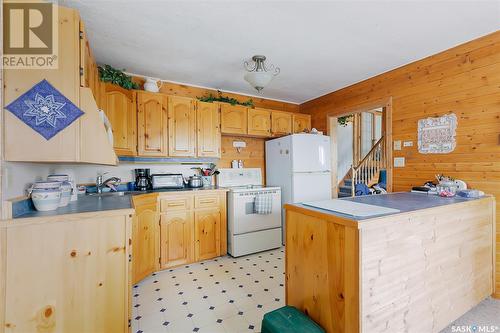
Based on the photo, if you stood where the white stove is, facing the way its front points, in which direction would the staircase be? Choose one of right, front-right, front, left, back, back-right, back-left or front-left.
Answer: left

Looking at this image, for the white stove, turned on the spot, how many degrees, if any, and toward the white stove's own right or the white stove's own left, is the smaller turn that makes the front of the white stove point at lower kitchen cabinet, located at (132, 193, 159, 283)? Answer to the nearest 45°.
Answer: approximately 90° to the white stove's own right

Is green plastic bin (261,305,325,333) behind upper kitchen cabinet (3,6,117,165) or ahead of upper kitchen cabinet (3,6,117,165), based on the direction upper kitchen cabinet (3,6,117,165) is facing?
ahead

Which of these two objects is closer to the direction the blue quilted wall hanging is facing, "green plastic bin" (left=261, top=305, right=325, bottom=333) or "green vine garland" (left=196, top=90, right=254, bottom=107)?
the green plastic bin

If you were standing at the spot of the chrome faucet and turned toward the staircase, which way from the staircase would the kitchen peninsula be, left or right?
right

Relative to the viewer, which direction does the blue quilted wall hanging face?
toward the camera

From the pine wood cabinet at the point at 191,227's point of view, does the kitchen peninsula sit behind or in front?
in front

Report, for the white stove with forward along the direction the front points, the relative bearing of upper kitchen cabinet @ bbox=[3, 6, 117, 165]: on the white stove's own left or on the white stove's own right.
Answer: on the white stove's own right

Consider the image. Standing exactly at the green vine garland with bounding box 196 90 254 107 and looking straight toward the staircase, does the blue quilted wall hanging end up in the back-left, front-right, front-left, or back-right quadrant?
back-right

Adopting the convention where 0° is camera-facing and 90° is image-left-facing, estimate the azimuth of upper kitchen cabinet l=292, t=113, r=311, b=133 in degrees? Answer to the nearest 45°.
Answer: approximately 315°

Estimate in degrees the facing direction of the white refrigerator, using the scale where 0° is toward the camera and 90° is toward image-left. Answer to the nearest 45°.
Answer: approximately 315°

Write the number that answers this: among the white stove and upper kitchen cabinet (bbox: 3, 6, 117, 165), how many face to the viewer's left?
0

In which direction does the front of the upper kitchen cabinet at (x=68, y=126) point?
to the viewer's right

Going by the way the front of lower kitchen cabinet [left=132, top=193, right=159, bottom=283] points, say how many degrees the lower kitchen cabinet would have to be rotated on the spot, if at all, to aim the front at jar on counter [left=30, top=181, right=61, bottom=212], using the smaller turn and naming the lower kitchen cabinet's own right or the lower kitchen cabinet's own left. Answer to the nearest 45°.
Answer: approximately 90° to the lower kitchen cabinet's own right

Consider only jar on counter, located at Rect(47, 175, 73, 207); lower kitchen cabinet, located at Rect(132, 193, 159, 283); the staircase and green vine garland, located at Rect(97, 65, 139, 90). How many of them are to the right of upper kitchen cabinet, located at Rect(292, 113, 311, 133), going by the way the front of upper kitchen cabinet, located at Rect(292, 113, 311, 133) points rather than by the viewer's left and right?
3

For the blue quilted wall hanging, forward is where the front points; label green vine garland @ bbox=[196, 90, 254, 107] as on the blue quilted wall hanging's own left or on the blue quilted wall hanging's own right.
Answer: on the blue quilted wall hanging's own left

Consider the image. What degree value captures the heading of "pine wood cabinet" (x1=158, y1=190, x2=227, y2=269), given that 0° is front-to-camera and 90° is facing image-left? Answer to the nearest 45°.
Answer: approximately 315°
